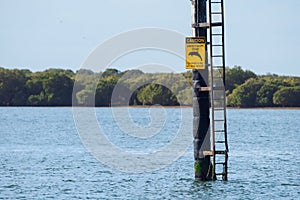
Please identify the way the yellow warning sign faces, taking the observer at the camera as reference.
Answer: facing the viewer
